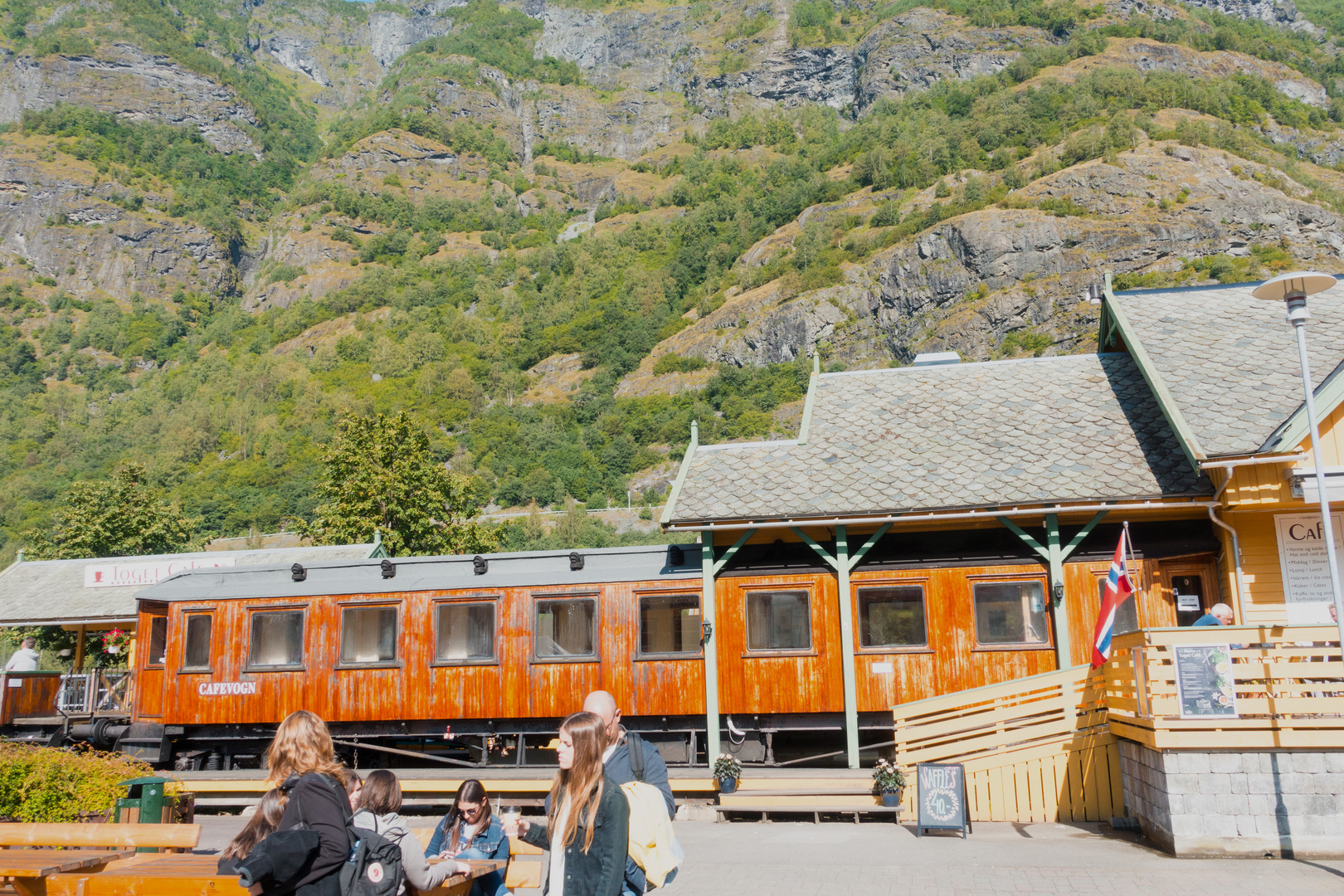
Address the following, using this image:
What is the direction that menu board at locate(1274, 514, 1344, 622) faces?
toward the camera

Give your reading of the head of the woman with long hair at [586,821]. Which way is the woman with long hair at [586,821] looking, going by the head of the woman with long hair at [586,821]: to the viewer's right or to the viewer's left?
to the viewer's left

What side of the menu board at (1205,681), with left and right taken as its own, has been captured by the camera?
front

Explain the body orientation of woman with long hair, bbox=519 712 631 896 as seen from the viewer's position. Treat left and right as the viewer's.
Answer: facing the viewer and to the left of the viewer

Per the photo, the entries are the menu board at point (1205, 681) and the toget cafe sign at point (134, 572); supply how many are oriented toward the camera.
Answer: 2

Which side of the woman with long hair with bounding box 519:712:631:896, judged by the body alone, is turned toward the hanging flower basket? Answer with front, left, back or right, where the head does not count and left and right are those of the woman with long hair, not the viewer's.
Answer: right

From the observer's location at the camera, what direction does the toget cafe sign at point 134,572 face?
facing the viewer

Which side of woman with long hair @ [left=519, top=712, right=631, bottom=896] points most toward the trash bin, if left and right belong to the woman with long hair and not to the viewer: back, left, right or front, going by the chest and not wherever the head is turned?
right

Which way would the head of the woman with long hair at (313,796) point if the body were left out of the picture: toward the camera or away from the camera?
away from the camera

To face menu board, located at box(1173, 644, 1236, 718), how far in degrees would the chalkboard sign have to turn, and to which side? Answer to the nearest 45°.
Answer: approximately 45° to its left

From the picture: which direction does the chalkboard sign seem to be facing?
toward the camera

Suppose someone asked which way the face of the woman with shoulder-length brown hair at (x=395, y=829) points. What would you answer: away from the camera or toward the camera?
away from the camera

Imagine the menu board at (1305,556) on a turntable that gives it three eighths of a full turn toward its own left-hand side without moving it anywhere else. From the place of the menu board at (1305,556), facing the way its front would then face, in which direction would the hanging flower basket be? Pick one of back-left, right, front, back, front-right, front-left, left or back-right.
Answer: back-left
